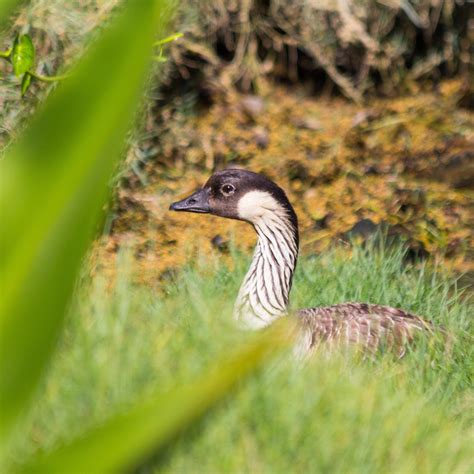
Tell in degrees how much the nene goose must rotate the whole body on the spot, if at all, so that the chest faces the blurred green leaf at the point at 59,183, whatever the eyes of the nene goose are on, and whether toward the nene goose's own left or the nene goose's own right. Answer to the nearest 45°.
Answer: approximately 90° to the nene goose's own left

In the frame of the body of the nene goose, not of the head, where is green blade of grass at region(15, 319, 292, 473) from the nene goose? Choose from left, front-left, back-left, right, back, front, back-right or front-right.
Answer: left

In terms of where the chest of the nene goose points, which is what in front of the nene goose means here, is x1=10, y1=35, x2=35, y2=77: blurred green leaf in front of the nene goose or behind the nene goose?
in front

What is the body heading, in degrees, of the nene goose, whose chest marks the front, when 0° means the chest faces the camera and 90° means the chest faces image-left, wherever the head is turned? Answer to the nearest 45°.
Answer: approximately 90°

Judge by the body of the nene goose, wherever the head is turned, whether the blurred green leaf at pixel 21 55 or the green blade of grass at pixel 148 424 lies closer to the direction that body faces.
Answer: the blurred green leaf
